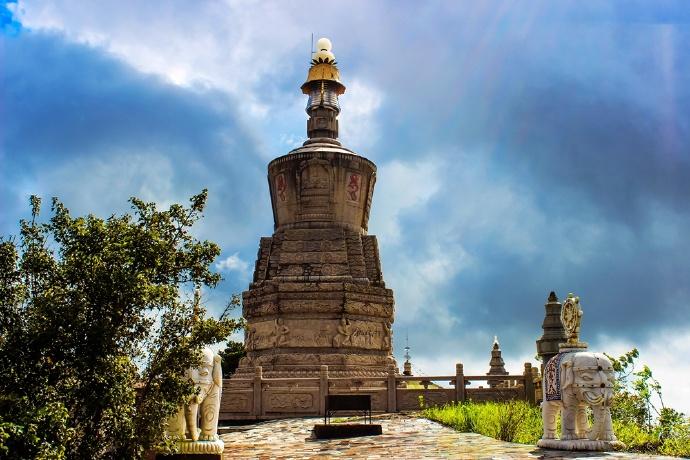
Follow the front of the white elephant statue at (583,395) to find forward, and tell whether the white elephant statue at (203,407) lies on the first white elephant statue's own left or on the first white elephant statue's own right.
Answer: on the first white elephant statue's own right

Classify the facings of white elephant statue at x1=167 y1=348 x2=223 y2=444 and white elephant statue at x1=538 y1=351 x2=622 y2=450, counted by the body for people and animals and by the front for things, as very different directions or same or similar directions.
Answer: same or similar directions

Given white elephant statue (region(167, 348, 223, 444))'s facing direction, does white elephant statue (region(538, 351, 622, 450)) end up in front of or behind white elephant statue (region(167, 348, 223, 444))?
in front

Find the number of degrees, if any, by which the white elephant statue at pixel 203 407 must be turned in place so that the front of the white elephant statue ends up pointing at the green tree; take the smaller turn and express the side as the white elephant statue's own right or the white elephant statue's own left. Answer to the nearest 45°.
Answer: approximately 90° to the white elephant statue's own right

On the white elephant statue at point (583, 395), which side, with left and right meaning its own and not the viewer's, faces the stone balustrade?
back

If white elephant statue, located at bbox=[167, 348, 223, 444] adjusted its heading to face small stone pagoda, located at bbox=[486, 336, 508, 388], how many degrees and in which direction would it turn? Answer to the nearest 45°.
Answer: approximately 90° to its left

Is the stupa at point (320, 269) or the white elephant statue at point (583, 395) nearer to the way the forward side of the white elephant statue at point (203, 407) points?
the white elephant statue

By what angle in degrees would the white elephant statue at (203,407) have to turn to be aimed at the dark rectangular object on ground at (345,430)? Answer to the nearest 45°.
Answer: approximately 90° to its left

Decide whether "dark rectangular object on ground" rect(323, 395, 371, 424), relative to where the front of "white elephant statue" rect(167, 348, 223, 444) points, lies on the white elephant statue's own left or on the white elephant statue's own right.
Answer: on the white elephant statue's own left

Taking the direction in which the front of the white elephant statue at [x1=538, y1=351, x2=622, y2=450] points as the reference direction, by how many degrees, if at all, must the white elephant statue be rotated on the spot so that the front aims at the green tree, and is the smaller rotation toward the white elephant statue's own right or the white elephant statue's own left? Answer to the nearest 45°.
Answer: approximately 90° to the white elephant statue's own right

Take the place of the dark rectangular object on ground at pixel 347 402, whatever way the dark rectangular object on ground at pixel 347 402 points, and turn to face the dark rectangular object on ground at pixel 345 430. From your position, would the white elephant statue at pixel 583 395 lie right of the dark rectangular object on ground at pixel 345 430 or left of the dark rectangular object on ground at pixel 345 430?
left

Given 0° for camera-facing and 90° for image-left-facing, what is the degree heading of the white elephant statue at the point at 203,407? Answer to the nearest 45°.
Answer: approximately 315°
